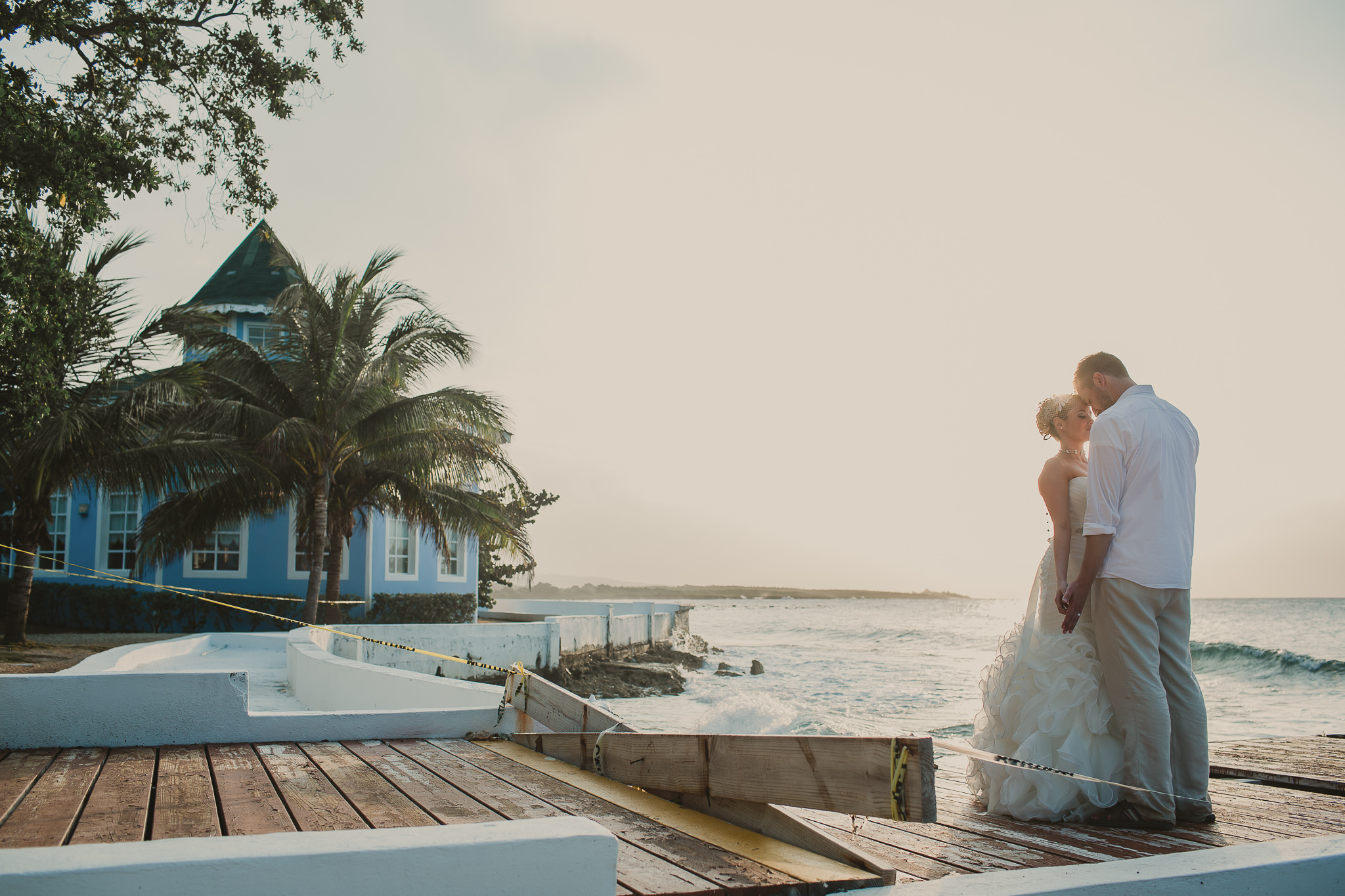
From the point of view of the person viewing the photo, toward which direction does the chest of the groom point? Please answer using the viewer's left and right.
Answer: facing away from the viewer and to the left of the viewer

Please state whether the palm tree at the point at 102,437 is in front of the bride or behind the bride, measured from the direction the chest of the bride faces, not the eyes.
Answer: behind

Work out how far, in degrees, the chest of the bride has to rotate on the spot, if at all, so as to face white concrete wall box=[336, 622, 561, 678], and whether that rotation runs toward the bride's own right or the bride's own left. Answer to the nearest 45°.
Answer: approximately 135° to the bride's own left

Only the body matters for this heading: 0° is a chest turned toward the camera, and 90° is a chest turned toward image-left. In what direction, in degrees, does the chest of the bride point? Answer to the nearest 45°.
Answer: approximately 270°
